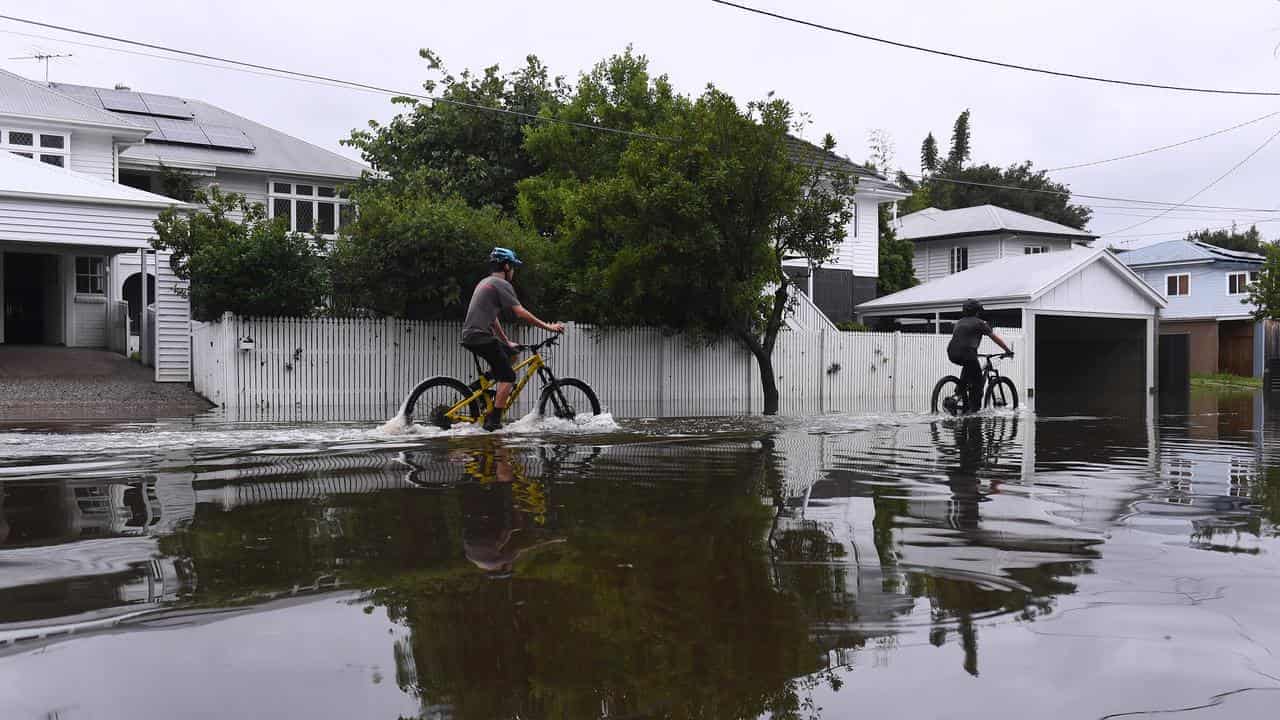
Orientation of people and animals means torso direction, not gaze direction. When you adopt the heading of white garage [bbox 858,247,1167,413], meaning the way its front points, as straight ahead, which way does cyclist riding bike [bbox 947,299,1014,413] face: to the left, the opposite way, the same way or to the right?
to the left

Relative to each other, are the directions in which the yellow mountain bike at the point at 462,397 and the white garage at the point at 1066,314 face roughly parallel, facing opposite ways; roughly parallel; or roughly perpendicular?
roughly perpendicular

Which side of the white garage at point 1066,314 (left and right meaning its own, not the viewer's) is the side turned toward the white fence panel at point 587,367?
right

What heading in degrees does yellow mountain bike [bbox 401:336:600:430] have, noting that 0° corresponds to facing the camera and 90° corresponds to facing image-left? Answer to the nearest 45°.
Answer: approximately 270°

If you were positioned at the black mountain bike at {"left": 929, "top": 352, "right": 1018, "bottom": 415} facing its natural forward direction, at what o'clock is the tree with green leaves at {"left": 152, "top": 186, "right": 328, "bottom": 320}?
The tree with green leaves is roughly at 7 o'clock from the black mountain bike.

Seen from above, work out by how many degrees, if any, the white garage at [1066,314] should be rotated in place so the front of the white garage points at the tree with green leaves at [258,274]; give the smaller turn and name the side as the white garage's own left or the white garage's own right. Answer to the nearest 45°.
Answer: approximately 90° to the white garage's own right

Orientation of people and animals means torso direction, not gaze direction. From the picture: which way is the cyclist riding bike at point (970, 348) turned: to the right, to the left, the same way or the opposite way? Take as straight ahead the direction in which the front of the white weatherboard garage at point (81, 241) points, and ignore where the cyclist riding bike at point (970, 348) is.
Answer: to the left

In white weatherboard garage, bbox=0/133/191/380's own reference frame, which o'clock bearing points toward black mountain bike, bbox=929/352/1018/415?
The black mountain bike is roughly at 10 o'clock from the white weatherboard garage.

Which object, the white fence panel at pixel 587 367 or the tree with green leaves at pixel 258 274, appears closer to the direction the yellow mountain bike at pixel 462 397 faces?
the white fence panel

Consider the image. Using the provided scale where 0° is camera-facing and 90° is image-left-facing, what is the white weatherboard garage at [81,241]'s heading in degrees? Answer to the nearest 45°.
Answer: approximately 0°

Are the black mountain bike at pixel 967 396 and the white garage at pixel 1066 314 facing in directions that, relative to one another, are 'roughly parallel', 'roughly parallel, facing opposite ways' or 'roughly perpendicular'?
roughly perpendicular

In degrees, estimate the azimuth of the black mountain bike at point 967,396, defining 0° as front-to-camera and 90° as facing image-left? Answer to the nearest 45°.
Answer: approximately 225°

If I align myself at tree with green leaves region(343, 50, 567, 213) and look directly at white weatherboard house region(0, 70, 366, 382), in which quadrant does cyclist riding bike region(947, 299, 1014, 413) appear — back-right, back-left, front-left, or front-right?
back-left

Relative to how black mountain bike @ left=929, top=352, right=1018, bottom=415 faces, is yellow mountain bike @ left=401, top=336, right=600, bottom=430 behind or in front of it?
behind

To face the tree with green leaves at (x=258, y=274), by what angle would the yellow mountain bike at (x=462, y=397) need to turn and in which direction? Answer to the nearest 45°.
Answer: approximately 135° to its left

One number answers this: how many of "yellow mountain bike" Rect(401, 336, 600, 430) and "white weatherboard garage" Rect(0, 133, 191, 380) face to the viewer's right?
1
